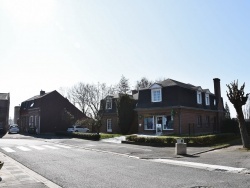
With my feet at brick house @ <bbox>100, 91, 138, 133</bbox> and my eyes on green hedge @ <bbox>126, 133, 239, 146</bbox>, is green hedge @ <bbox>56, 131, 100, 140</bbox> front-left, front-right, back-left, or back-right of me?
front-right

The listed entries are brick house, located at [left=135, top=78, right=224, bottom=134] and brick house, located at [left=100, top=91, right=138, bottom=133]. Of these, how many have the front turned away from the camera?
0

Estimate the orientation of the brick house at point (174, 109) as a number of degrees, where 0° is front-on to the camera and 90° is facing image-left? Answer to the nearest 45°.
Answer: approximately 45°

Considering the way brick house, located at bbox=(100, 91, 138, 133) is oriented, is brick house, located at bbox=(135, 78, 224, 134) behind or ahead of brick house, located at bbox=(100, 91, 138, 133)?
ahead

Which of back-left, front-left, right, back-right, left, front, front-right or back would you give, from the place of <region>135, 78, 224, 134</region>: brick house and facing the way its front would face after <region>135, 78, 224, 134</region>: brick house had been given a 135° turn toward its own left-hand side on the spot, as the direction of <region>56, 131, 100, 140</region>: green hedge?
back

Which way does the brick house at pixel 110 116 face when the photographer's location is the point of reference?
facing the viewer

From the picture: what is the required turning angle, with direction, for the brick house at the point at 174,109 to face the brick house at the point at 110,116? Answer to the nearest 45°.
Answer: approximately 90° to its right

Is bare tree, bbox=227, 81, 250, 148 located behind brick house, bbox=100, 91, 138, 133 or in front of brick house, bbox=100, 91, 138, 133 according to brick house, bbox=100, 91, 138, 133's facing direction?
in front

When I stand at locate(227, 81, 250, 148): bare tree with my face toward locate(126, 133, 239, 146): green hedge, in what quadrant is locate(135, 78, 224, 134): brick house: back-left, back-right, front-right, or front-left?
front-right

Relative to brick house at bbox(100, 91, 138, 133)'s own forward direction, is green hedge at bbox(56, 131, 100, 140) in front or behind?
in front

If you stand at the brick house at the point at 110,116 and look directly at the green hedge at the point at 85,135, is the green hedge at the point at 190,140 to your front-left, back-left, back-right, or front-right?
front-left
